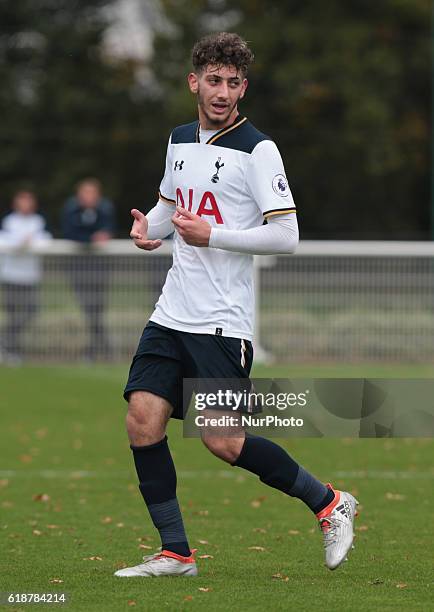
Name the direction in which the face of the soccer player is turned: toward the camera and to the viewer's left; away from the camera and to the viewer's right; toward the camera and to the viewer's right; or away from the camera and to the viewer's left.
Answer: toward the camera and to the viewer's right

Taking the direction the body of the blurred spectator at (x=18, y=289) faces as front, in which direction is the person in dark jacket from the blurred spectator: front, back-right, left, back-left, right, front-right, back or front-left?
left

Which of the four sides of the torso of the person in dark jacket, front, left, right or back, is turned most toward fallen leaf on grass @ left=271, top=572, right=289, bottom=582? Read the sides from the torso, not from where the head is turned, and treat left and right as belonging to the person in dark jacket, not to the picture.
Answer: front

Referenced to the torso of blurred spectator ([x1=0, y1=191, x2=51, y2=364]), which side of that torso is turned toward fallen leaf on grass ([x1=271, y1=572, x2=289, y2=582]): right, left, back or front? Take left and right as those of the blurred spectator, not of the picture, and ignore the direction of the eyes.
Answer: front

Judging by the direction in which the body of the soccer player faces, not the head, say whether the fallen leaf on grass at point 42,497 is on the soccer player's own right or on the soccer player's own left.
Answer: on the soccer player's own right

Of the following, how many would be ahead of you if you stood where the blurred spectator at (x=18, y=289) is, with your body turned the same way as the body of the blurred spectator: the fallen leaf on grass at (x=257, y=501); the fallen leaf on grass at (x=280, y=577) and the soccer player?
3

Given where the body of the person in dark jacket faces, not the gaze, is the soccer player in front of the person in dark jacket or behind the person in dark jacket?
in front

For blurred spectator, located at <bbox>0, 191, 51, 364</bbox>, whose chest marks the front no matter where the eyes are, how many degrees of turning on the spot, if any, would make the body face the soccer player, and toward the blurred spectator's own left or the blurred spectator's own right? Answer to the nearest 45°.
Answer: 0° — they already face them

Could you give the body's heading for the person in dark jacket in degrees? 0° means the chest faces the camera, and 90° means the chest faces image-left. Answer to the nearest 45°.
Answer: approximately 0°

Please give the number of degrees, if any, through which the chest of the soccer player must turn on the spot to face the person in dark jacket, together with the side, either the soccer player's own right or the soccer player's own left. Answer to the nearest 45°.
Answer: approximately 135° to the soccer player's own right

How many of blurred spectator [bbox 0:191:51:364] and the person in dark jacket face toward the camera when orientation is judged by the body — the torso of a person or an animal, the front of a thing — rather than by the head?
2
